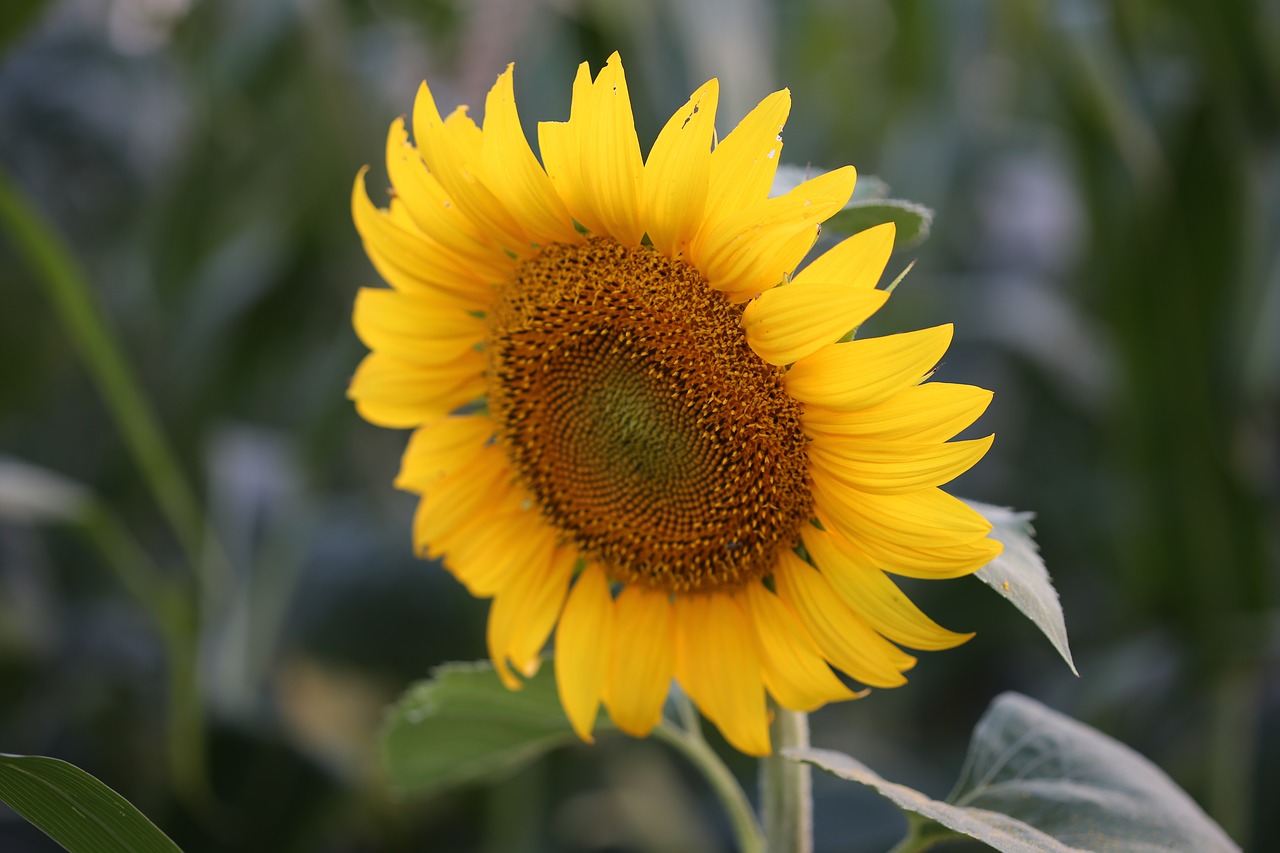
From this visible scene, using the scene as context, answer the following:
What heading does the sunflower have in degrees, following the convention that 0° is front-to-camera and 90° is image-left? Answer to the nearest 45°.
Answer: approximately 45°
